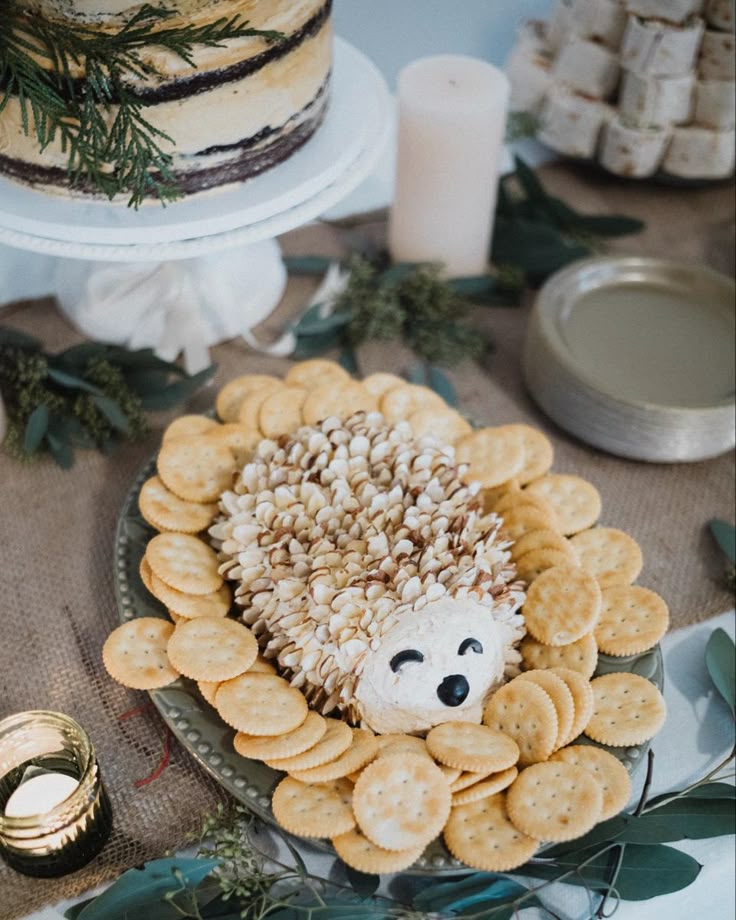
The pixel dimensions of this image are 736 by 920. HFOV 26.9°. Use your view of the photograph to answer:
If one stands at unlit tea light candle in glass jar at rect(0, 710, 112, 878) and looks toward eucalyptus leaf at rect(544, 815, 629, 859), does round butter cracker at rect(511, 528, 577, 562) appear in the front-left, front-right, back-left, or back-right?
front-left

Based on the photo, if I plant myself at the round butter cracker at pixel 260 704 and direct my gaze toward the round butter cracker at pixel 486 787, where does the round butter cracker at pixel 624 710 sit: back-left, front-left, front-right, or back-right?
front-left

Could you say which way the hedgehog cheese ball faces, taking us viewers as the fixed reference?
facing the viewer and to the right of the viewer
